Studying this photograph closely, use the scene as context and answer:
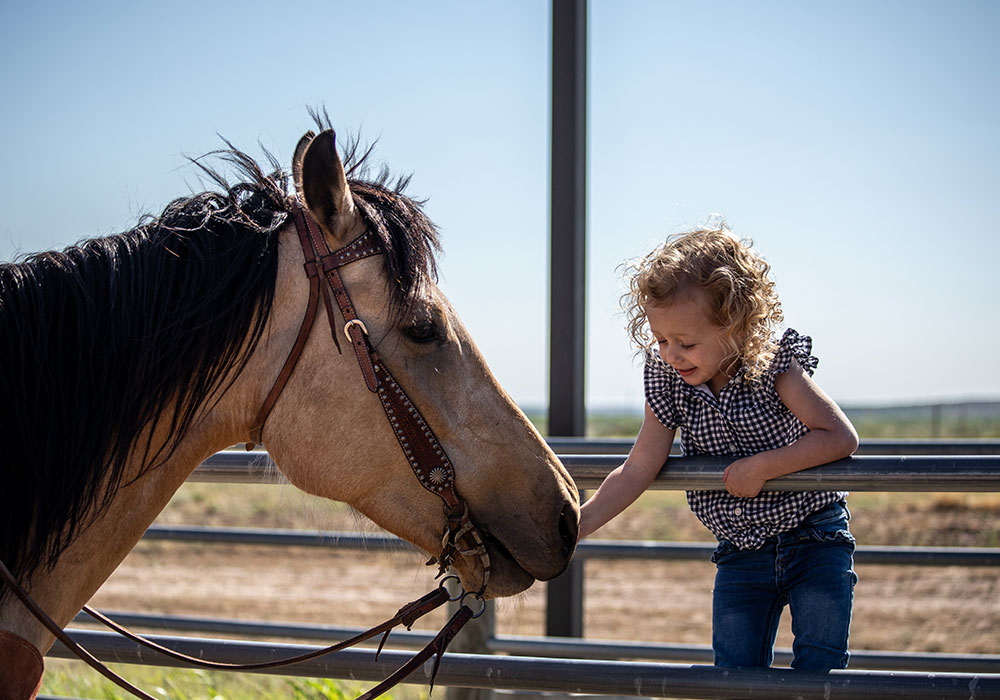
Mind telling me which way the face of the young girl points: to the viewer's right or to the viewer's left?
to the viewer's left

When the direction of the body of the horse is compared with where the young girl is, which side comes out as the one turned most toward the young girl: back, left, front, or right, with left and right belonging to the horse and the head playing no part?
front

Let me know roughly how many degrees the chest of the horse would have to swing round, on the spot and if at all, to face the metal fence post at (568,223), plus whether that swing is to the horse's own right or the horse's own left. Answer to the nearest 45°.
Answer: approximately 45° to the horse's own left

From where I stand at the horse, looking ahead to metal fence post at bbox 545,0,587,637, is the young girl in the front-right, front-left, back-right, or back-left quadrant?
front-right

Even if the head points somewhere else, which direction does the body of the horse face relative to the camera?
to the viewer's right
